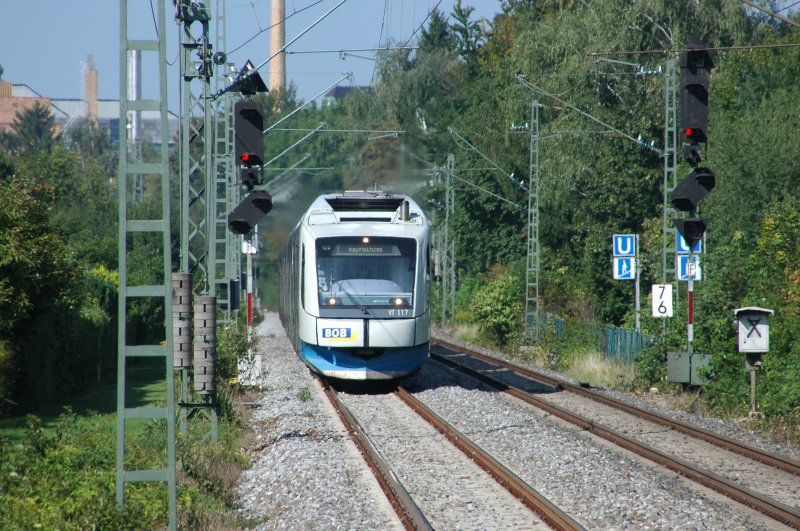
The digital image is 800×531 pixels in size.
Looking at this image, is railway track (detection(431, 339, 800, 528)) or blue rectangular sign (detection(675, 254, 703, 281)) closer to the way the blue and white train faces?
the railway track

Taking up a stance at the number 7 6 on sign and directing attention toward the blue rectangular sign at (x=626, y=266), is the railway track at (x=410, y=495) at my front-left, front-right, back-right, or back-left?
back-left

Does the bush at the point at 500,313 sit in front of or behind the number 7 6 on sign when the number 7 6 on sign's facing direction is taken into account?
behind

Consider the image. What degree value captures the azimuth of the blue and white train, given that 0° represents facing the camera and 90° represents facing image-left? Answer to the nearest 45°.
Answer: approximately 0°
